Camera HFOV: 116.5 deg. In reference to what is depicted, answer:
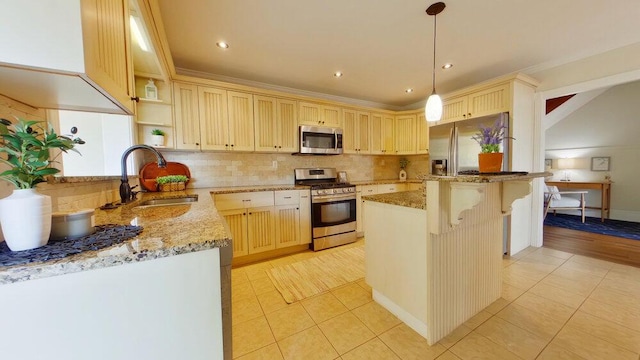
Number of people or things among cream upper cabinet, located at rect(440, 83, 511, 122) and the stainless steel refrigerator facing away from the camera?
0

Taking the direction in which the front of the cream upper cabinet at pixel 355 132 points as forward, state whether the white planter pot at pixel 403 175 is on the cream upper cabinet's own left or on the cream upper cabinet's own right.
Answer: on the cream upper cabinet's own left

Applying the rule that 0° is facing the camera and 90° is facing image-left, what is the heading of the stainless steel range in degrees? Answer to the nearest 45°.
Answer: approximately 315°

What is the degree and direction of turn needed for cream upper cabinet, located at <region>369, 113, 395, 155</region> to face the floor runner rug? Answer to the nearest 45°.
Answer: approximately 45° to its right

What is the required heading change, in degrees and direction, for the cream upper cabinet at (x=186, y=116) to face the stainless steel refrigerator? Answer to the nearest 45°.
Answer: approximately 45° to its left

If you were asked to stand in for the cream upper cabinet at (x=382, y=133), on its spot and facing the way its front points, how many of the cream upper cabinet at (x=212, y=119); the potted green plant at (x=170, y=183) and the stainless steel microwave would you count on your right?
3

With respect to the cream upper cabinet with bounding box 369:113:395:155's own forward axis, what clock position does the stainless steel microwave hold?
The stainless steel microwave is roughly at 3 o'clock from the cream upper cabinet.

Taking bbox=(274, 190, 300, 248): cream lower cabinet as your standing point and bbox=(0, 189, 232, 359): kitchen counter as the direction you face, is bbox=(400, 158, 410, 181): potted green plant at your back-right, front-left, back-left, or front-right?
back-left
